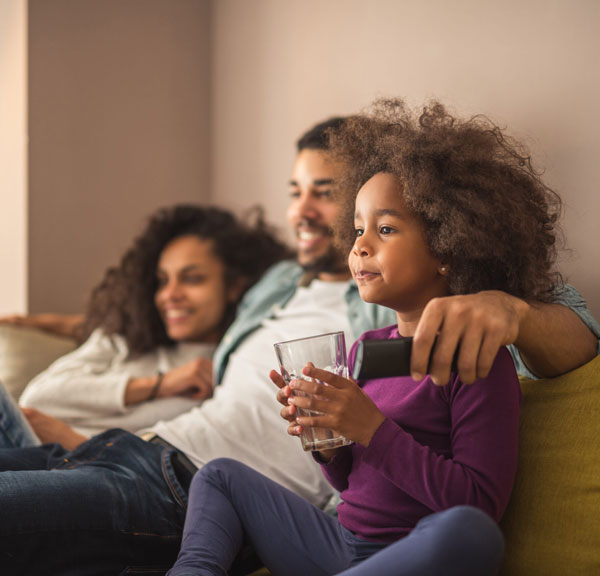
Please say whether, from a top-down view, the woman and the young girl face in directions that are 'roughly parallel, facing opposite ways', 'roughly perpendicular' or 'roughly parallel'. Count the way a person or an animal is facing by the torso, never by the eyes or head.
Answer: roughly parallel

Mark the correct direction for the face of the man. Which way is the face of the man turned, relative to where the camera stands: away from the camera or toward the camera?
toward the camera

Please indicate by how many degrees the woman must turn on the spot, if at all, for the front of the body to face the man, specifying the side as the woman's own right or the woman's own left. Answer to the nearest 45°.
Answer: approximately 45° to the woman's own left

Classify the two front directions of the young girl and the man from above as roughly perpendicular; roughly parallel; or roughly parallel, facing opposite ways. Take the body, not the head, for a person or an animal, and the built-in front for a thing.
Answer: roughly parallel

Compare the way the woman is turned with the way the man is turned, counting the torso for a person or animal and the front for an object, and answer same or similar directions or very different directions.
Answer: same or similar directions
